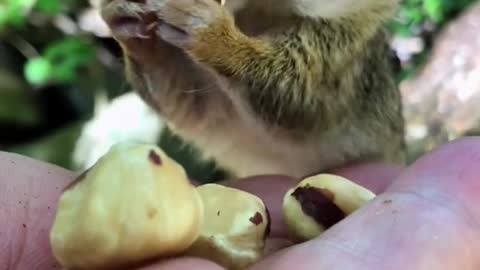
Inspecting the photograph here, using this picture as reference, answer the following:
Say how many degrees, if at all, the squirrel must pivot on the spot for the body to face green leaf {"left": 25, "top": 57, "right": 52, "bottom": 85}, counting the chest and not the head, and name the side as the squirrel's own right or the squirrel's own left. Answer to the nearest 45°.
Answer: approximately 90° to the squirrel's own right

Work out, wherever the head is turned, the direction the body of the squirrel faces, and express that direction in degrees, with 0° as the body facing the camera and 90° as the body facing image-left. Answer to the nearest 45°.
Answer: approximately 45°

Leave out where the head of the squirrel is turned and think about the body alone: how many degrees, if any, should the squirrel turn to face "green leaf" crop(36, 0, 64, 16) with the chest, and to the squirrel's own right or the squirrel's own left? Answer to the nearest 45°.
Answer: approximately 90° to the squirrel's own right
